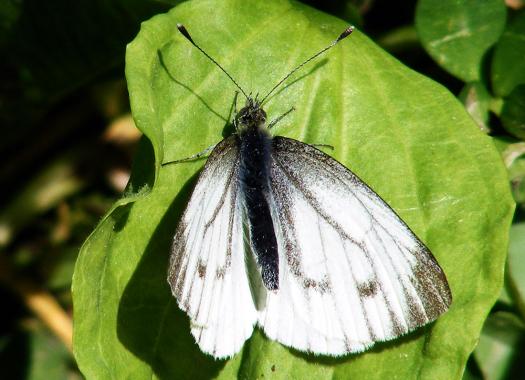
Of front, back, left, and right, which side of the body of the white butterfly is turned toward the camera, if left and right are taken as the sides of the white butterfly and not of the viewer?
back

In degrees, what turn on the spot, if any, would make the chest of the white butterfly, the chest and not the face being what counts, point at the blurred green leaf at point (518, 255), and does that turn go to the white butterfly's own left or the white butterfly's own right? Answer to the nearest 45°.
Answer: approximately 90° to the white butterfly's own right

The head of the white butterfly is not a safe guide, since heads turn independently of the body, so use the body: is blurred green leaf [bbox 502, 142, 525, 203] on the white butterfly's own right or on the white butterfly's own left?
on the white butterfly's own right

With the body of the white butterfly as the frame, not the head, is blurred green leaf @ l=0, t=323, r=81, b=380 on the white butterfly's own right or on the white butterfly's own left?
on the white butterfly's own left

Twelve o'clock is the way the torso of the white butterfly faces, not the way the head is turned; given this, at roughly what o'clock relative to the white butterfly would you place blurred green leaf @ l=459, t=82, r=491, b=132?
The blurred green leaf is roughly at 2 o'clock from the white butterfly.

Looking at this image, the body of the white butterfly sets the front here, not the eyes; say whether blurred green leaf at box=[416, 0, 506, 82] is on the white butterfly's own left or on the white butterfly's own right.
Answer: on the white butterfly's own right
